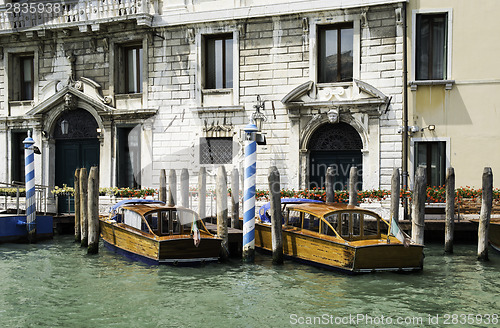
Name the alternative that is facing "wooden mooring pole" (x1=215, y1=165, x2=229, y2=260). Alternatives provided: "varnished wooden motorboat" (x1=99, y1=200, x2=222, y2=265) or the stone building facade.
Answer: the stone building facade

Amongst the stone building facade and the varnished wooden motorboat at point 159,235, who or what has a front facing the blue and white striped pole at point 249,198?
the stone building facade

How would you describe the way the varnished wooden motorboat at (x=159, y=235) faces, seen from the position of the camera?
facing away from the viewer and to the left of the viewer

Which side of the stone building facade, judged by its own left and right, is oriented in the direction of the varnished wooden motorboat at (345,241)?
front

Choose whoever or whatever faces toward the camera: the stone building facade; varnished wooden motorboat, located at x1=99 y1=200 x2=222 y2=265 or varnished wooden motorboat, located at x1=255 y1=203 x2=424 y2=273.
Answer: the stone building facade

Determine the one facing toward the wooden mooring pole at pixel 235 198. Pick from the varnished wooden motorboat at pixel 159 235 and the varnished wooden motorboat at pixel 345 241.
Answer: the varnished wooden motorboat at pixel 345 241

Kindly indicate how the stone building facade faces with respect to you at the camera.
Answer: facing the viewer

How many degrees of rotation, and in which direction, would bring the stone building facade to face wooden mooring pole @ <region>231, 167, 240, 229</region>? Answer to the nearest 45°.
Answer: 0° — it already faces it

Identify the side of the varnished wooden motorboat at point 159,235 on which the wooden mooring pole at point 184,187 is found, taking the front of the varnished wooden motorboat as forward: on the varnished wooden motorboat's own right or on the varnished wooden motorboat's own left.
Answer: on the varnished wooden motorboat's own right

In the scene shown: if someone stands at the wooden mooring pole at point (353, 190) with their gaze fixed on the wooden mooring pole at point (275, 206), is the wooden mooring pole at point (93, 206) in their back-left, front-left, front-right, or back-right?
front-right

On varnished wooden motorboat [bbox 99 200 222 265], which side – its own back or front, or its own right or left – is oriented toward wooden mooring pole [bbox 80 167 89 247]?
front

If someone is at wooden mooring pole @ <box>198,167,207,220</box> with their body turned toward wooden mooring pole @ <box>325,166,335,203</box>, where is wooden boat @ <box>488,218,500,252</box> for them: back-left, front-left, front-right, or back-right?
front-right

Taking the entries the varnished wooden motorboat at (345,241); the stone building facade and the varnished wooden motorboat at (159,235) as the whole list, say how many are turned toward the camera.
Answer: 1

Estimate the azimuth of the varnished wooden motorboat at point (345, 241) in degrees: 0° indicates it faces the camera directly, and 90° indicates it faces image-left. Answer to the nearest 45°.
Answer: approximately 135°

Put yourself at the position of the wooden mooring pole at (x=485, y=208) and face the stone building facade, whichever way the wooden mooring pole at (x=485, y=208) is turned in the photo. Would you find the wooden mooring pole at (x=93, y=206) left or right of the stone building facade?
left

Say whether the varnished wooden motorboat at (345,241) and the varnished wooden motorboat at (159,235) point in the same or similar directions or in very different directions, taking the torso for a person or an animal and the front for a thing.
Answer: same or similar directions

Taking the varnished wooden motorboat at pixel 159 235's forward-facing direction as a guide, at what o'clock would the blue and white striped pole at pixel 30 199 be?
The blue and white striped pole is roughly at 12 o'clock from the varnished wooden motorboat.
